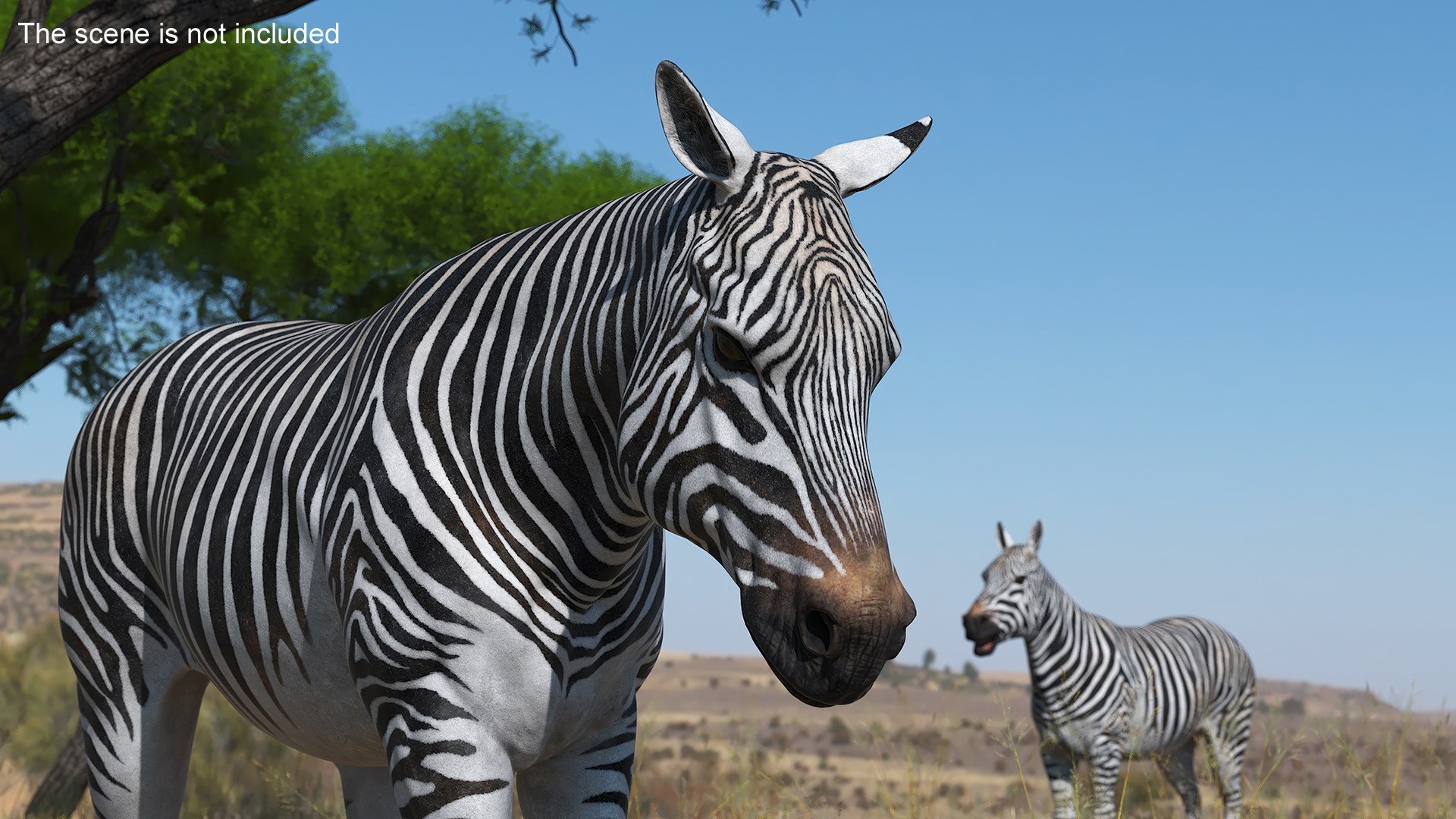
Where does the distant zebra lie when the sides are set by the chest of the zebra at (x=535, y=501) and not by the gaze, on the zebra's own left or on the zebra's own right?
on the zebra's own left

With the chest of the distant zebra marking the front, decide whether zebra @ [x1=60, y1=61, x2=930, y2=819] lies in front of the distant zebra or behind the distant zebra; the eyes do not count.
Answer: in front

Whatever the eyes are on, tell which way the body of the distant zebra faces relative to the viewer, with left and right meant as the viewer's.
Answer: facing the viewer and to the left of the viewer

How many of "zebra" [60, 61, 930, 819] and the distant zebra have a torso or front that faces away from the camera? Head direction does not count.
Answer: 0
